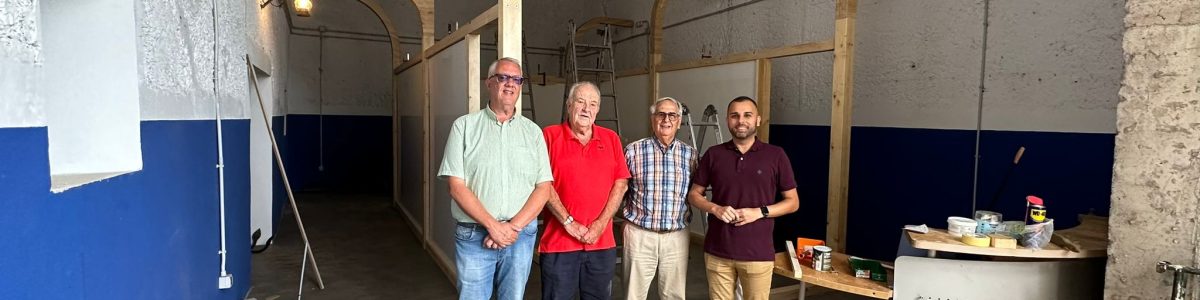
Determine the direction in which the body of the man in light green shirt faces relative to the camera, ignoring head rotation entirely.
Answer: toward the camera

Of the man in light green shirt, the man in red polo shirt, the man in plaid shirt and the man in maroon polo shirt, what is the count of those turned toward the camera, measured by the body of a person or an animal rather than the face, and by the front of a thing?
4

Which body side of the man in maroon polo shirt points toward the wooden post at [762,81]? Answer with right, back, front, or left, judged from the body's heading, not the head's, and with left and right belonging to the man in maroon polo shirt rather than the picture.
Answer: back

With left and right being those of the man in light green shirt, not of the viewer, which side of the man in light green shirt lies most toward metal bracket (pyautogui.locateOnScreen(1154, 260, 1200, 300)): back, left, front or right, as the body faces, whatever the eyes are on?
left

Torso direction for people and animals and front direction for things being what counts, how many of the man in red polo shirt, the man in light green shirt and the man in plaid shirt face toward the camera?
3

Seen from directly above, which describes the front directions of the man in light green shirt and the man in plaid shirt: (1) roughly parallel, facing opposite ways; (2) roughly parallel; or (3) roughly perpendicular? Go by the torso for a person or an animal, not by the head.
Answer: roughly parallel

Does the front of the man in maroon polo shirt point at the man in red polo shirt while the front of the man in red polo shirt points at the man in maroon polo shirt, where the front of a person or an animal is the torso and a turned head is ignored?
no

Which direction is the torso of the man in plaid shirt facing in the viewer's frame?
toward the camera

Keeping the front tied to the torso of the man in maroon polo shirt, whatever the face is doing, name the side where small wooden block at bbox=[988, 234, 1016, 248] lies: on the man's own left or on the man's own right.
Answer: on the man's own left

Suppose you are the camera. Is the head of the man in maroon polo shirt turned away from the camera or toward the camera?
toward the camera

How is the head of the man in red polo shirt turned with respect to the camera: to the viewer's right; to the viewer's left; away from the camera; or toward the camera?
toward the camera

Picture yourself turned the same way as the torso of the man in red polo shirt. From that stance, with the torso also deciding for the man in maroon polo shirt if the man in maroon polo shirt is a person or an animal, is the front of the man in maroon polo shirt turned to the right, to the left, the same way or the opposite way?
the same way

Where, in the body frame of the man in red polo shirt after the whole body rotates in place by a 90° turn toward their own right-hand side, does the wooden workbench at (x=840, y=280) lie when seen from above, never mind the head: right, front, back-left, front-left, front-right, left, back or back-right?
back

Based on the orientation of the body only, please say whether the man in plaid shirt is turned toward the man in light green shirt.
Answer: no

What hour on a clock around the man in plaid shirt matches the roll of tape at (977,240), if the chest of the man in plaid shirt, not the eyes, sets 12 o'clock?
The roll of tape is roughly at 9 o'clock from the man in plaid shirt.

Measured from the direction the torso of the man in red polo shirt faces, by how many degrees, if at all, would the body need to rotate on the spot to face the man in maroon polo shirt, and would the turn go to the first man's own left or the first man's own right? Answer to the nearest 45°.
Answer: approximately 90° to the first man's own left

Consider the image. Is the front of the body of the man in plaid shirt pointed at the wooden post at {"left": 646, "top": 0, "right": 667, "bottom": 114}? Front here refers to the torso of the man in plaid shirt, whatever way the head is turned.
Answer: no

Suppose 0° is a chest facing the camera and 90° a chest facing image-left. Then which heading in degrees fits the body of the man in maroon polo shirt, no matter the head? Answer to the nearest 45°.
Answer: approximately 0°

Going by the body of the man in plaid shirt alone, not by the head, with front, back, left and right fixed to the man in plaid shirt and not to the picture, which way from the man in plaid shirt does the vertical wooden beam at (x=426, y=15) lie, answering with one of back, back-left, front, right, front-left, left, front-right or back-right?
back-right

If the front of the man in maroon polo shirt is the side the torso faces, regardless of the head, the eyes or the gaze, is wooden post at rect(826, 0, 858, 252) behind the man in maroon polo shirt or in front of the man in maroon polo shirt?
behind
